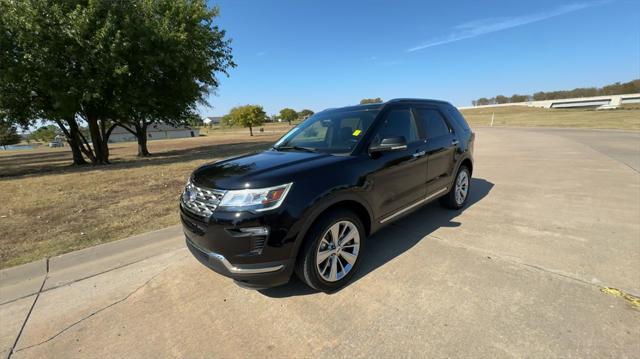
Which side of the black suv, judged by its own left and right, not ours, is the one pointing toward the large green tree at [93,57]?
right

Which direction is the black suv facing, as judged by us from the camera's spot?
facing the viewer and to the left of the viewer
